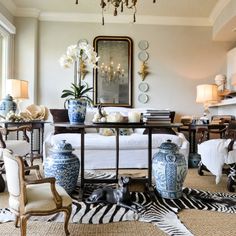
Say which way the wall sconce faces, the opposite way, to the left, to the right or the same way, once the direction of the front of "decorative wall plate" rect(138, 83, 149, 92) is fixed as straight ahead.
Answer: the same way

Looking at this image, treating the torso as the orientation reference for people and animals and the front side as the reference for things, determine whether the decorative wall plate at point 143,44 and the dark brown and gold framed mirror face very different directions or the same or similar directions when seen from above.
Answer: same or similar directions

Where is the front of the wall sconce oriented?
toward the camera

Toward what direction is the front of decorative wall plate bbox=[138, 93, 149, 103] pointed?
toward the camera

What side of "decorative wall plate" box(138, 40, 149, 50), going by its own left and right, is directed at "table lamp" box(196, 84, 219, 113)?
left

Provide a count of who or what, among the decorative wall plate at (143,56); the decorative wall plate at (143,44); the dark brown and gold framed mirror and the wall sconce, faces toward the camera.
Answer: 4

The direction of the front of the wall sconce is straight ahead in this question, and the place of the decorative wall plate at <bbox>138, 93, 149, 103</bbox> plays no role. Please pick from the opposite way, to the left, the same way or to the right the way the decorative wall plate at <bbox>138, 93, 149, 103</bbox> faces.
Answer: the same way

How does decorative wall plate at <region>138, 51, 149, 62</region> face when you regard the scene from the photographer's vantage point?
facing the viewer

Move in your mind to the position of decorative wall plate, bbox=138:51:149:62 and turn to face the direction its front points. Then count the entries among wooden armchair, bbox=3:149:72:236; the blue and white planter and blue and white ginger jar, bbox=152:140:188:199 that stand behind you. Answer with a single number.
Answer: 0

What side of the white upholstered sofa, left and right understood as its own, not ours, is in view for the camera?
front

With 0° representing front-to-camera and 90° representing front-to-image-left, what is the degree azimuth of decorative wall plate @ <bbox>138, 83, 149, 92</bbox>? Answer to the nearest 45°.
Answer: approximately 0°
